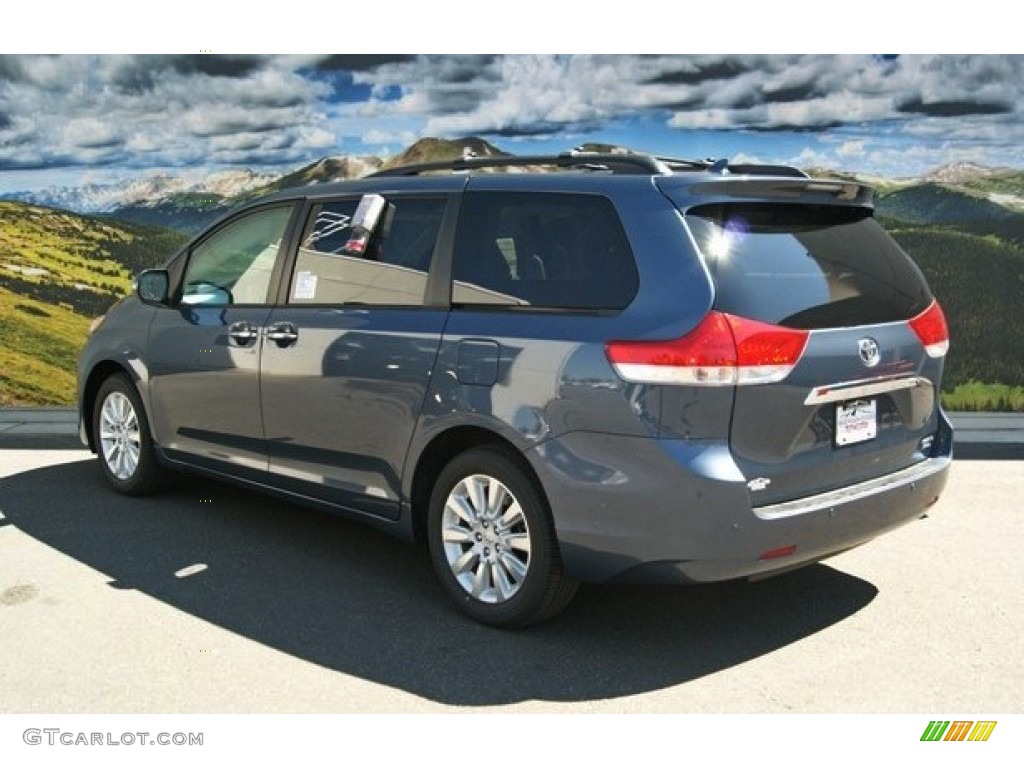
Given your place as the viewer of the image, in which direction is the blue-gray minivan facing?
facing away from the viewer and to the left of the viewer
